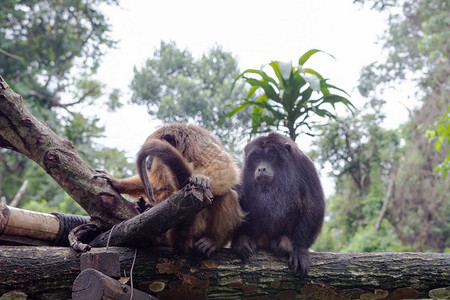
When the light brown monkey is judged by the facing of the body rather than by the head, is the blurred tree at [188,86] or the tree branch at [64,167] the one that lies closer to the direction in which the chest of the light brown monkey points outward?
the tree branch

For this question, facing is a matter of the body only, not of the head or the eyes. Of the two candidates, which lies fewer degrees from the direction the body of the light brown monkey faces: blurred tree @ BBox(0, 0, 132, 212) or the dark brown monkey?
the blurred tree

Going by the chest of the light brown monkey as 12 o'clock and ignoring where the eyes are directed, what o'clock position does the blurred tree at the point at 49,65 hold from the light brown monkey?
The blurred tree is roughly at 2 o'clock from the light brown monkey.

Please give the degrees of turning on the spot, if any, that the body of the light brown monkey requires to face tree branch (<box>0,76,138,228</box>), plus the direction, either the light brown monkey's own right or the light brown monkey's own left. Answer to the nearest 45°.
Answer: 0° — it already faces it

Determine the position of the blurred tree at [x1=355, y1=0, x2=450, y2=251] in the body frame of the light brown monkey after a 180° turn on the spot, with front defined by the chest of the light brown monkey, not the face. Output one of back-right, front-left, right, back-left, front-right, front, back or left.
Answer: front-left

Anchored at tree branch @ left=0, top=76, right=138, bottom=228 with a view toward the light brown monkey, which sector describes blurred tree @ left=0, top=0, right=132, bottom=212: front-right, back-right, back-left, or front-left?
back-left

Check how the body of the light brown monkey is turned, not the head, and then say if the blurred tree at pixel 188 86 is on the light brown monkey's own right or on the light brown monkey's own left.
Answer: on the light brown monkey's own right

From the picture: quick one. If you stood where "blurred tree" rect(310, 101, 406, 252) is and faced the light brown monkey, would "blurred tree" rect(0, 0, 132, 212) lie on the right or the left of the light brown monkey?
right

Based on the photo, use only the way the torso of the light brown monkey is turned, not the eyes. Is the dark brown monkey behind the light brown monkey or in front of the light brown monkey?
behind

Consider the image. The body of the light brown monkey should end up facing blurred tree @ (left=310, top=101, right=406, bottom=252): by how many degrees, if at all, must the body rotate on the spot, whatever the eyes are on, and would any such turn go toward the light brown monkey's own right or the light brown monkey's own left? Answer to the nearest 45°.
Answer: approximately 135° to the light brown monkey's own right
